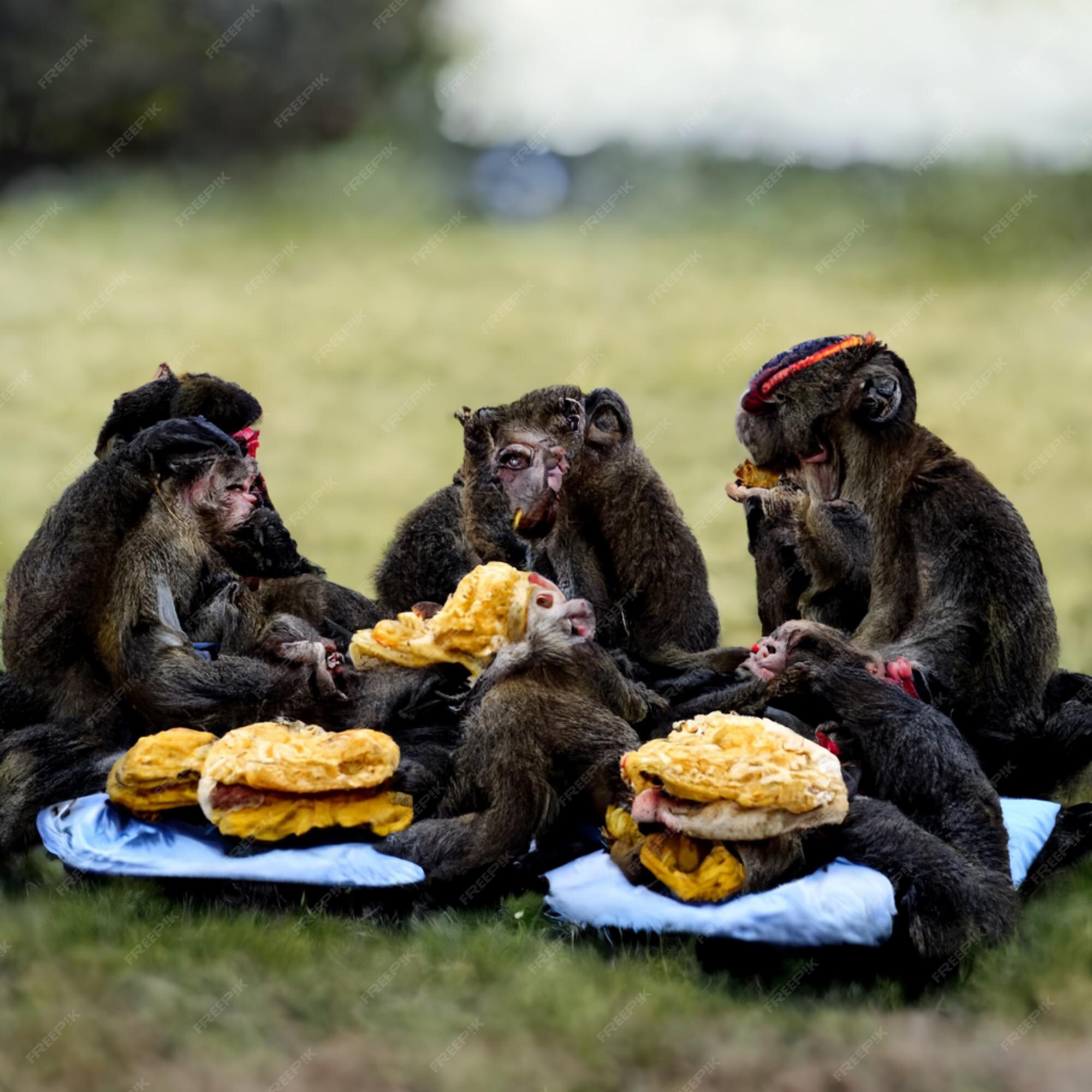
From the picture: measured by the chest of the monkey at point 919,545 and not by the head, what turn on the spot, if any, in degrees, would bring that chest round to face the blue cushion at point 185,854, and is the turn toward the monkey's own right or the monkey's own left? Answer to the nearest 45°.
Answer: approximately 45° to the monkey's own left

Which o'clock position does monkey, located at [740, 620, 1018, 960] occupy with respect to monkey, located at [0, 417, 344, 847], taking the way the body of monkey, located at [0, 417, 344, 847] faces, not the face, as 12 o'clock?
monkey, located at [740, 620, 1018, 960] is roughly at 1 o'clock from monkey, located at [0, 417, 344, 847].

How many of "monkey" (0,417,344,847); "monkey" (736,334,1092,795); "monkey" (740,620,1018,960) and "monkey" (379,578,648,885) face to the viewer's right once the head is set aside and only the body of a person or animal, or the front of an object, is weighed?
2

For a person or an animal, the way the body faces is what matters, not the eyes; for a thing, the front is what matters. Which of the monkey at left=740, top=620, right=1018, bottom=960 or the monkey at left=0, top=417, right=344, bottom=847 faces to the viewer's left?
the monkey at left=740, top=620, right=1018, bottom=960

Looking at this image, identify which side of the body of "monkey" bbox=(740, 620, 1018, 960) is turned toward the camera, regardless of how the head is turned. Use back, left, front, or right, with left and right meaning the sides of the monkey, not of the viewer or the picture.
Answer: left

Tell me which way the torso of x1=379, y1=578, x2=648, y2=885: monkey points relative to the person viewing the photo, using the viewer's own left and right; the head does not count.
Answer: facing to the right of the viewer

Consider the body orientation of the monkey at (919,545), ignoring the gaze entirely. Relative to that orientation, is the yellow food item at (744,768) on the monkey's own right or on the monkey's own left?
on the monkey's own left

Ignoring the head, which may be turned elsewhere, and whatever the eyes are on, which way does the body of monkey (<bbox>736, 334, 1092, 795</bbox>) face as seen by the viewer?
to the viewer's left

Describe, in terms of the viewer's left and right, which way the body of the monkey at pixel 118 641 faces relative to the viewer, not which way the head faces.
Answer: facing to the right of the viewer

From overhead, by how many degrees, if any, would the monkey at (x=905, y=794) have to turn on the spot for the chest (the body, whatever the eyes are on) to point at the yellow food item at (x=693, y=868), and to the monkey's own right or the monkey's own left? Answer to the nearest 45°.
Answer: approximately 45° to the monkey's own left
